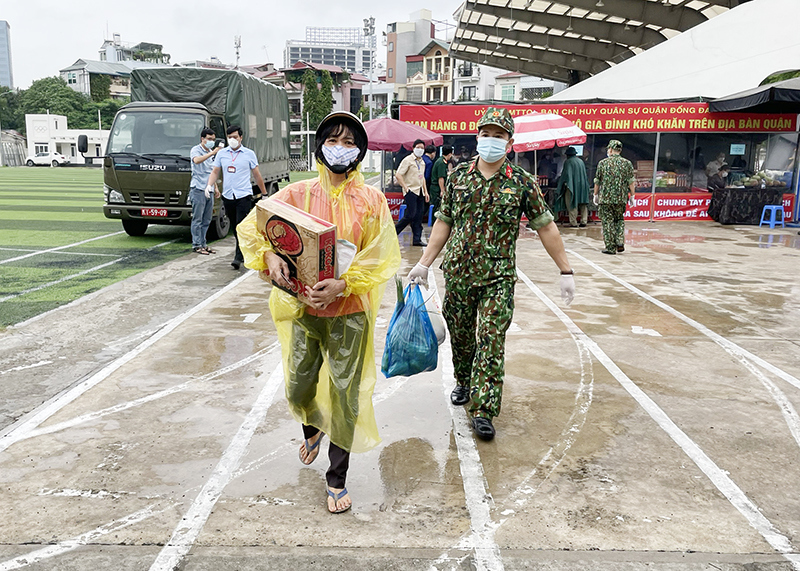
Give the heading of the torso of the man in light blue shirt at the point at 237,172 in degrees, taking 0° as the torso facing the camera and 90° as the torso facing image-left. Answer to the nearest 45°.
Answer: approximately 0°

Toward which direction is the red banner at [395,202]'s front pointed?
toward the camera

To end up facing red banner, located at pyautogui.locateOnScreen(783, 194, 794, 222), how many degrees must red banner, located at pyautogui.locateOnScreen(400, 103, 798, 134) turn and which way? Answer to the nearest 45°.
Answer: approximately 90° to its left

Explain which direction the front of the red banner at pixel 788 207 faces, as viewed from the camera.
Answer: facing the viewer

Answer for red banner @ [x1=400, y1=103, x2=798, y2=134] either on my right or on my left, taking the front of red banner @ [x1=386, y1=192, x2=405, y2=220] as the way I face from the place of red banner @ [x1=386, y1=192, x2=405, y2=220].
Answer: on my left

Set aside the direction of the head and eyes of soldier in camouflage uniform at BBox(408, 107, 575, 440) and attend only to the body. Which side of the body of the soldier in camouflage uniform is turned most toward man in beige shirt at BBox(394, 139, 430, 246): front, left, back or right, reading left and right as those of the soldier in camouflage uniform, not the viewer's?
back

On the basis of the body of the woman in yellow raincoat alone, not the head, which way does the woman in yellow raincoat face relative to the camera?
toward the camera

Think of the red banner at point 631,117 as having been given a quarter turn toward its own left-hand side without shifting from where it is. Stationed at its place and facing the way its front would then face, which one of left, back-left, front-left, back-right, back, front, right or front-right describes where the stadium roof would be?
left

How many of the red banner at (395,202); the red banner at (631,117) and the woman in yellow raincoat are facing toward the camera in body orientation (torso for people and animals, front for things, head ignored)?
3

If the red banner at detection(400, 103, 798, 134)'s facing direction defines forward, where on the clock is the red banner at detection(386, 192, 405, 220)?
the red banner at detection(386, 192, 405, 220) is roughly at 2 o'clock from the red banner at detection(400, 103, 798, 134).
